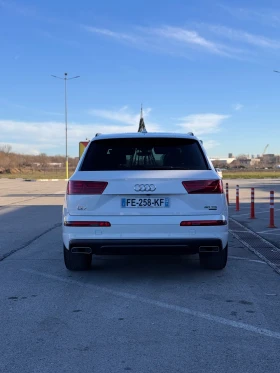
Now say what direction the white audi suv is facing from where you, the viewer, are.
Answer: facing away from the viewer
